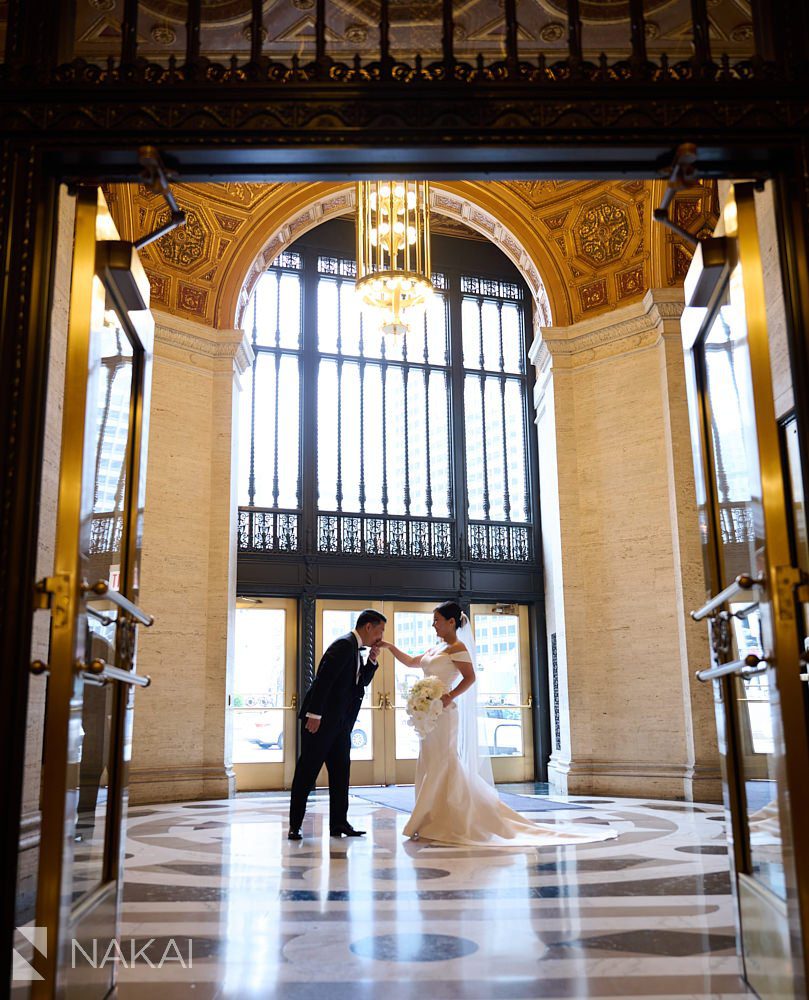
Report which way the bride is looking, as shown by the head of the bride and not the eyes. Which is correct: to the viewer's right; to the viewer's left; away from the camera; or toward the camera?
to the viewer's left

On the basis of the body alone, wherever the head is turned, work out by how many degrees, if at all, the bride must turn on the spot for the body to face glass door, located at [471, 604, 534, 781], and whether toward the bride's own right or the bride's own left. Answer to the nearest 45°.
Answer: approximately 90° to the bride's own right

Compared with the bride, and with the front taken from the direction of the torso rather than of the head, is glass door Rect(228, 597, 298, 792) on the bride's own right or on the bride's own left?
on the bride's own right

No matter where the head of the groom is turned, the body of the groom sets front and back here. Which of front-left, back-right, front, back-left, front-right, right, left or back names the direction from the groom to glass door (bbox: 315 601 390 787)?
left

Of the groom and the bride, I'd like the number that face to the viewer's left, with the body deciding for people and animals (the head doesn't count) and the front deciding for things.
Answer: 1

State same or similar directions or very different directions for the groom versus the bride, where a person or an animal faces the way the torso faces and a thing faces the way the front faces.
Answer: very different directions

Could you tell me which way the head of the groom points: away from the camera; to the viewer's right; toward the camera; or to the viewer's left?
to the viewer's right

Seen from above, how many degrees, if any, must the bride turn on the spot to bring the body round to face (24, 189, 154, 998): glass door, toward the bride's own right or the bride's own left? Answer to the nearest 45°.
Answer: approximately 90° to the bride's own left

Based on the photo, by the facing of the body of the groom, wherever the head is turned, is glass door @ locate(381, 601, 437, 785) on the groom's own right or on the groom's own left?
on the groom's own left

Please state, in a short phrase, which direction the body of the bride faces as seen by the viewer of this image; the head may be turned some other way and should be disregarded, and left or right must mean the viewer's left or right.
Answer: facing to the left of the viewer

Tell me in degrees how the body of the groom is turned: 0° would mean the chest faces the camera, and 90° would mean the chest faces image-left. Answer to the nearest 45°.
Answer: approximately 270°
